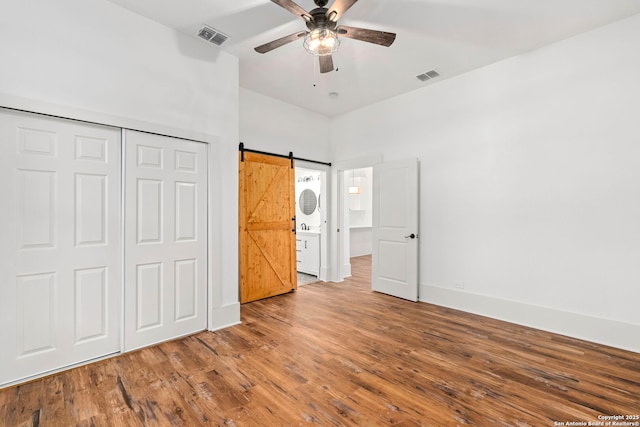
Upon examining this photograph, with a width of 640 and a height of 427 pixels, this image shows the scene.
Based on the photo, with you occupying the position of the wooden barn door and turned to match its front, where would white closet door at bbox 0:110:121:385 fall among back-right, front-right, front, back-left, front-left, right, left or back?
right

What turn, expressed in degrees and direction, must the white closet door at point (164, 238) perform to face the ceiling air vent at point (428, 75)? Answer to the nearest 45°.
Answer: approximately 45° to its left

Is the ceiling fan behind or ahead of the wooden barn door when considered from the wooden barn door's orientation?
ahead

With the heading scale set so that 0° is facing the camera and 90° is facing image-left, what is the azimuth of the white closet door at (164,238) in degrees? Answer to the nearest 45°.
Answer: approximately 315°

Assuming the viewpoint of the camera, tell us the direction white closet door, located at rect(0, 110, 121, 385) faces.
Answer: facing the viewer and to the right of the viewer

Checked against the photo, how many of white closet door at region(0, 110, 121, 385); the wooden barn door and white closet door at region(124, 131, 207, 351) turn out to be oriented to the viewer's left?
0

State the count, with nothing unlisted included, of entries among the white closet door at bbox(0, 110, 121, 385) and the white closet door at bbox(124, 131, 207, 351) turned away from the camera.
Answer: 0

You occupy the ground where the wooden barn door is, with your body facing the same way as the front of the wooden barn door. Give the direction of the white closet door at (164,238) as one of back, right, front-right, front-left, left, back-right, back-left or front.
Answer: right

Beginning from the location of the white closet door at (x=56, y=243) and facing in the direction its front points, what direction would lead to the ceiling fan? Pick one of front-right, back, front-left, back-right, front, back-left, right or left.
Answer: front

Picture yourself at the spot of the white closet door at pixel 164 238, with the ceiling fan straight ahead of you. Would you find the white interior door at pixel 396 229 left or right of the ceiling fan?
left
